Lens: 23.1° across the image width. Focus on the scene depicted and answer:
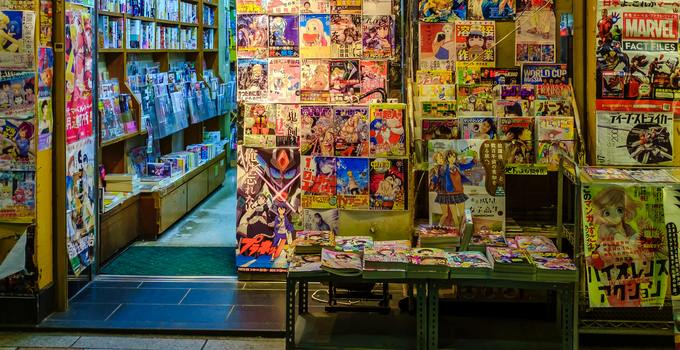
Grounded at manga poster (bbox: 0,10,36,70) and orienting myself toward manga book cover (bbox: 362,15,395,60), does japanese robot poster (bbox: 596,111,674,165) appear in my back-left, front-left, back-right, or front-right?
front-right

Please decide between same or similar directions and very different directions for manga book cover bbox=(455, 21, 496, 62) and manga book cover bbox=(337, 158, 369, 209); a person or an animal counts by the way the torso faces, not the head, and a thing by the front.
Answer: same or similar directions

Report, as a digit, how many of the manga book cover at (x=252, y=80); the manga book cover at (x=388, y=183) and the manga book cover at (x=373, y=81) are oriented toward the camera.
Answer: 3

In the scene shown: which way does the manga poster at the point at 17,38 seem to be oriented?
toward the camera

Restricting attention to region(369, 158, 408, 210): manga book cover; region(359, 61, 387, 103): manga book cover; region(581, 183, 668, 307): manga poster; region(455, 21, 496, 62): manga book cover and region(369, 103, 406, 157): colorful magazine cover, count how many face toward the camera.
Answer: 5

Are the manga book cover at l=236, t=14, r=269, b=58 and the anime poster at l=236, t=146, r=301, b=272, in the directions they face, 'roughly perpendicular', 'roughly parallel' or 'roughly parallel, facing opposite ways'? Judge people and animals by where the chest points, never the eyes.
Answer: roughly parallel

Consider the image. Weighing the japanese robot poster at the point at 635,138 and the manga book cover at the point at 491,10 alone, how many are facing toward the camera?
2

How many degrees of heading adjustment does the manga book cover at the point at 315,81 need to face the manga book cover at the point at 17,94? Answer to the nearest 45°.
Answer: approximately 45° to its right

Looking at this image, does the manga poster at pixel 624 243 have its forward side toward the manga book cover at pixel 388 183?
no

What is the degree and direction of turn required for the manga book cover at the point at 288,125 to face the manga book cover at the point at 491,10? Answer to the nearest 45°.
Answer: approximately 90° to its left

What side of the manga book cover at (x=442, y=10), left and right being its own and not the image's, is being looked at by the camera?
front

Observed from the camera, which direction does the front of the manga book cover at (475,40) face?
facing the viewer

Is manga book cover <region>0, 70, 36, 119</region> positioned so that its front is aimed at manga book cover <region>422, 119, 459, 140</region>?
no
